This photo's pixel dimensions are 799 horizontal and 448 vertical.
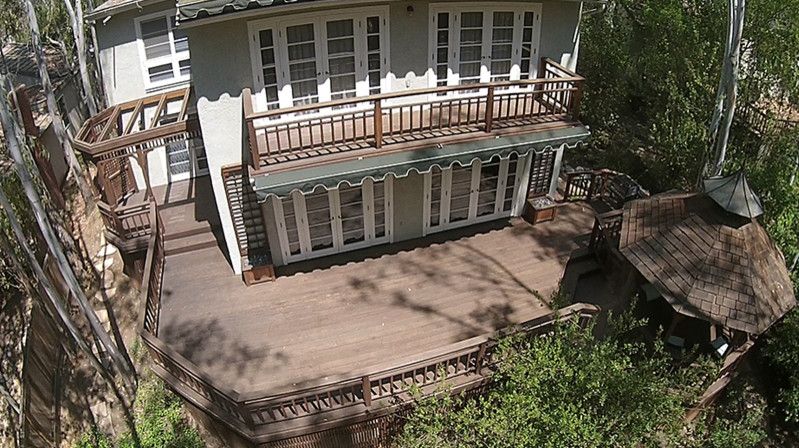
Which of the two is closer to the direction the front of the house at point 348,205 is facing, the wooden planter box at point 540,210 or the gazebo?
the gazebo

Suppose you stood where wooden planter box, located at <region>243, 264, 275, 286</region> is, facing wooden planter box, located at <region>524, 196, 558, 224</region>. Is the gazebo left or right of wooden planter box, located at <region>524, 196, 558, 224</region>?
right

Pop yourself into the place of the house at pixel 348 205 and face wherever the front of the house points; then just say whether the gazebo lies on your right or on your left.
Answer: on your left

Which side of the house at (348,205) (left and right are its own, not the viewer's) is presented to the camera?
front
